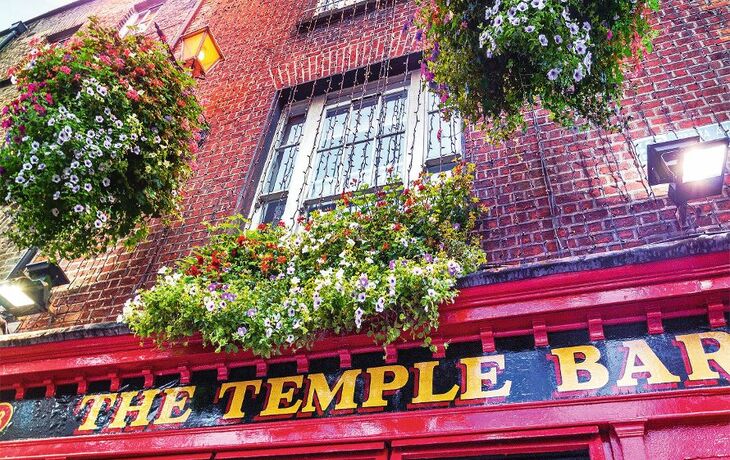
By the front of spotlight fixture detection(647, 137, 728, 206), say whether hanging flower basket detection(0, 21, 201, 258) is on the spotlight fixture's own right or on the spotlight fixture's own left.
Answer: on the spotlight fixture's own right

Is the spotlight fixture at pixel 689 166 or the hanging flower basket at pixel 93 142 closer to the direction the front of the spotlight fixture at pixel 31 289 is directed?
the hanging flower basket

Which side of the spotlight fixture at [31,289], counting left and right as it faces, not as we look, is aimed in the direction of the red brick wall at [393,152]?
left

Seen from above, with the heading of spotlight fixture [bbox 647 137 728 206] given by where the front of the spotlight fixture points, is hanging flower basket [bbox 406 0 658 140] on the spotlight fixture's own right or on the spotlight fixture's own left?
on the spotlight fixture's own right

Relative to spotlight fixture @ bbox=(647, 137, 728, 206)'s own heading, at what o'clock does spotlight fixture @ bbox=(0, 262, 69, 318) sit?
spotlight fixture @ bbox=(0, 262, 69, 318) is roughly at 4 o'clock from spotlight fixture @ bbox=(647, 137, 728, 206).
